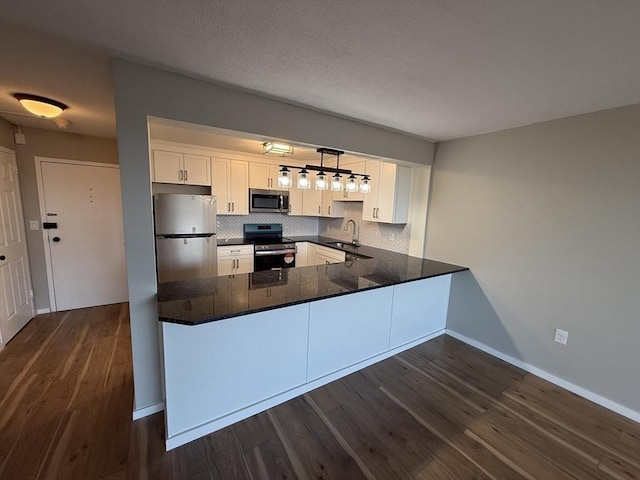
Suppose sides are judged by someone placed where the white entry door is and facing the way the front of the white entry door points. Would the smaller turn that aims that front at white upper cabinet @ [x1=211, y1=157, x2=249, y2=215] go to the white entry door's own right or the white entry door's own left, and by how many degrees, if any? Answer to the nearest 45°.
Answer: approximately 45° to the white entry door's own left

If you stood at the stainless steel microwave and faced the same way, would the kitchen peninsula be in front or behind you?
in front

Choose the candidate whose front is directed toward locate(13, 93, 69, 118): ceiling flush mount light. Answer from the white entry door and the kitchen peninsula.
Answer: the white entry door

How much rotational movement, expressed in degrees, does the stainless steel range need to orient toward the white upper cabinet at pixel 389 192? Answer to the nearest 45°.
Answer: approximately 45° to its left

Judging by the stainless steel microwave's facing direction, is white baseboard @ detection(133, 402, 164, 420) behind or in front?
in front

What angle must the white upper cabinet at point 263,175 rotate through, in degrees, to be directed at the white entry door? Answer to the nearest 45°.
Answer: approximately 90° to its right

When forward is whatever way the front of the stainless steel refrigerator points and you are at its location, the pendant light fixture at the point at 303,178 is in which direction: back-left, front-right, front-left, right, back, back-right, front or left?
front-left

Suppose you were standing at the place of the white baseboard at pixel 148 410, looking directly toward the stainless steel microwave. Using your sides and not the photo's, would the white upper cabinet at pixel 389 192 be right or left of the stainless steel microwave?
right
